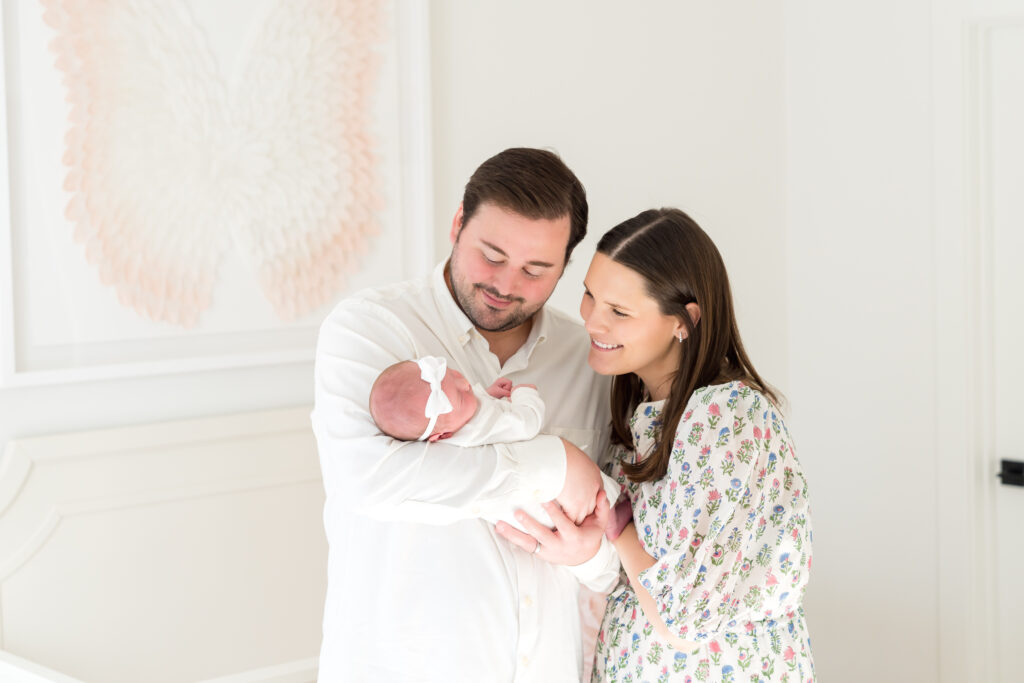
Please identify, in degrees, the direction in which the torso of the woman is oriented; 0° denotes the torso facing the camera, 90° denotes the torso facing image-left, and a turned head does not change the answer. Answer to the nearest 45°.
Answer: approximately 45°

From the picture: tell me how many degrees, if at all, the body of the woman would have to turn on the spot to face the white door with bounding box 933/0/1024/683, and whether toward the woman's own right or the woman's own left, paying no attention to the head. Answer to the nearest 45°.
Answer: approximately 180°

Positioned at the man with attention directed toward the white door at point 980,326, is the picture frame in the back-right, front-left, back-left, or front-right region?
back-left

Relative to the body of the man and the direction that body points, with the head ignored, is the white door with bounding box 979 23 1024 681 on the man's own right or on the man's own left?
on the man's own left

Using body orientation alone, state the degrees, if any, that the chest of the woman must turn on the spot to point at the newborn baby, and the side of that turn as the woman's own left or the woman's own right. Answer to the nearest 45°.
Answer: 0° — they already face them
